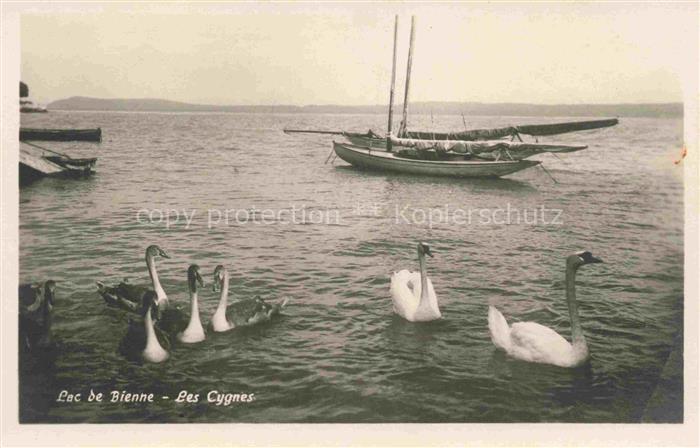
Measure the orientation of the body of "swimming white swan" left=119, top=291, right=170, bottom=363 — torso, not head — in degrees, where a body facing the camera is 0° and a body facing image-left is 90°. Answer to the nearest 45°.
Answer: approximately 315°

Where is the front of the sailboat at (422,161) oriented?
to the viewer's left

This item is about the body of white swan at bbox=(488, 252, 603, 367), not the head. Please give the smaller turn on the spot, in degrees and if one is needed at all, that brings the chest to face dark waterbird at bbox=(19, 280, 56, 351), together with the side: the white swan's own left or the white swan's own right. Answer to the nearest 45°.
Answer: approximately 180°

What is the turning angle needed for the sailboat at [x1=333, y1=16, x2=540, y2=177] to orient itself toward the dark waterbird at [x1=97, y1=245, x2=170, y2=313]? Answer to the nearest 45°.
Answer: approximately 45° to its left

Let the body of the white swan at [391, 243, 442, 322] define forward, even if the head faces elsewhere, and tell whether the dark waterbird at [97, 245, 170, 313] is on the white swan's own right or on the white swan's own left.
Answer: on the white swan's own right

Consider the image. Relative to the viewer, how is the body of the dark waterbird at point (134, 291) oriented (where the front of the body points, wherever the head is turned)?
to the viewer's right

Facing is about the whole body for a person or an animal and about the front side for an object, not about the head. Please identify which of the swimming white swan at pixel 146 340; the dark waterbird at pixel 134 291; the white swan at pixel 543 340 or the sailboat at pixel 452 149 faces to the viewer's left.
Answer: the sailboat

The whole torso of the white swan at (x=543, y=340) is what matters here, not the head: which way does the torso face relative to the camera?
to the viewer's right

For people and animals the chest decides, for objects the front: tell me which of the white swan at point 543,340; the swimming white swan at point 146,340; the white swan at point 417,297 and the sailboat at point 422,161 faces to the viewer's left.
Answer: the sailboat

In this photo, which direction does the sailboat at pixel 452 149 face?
to the viewer's left

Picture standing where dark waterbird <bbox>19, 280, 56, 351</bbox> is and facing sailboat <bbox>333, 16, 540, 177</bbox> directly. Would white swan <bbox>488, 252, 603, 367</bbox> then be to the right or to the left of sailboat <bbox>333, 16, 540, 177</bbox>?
right
